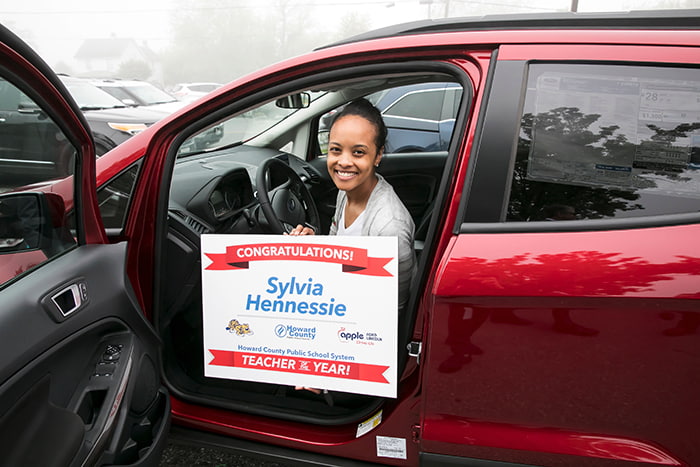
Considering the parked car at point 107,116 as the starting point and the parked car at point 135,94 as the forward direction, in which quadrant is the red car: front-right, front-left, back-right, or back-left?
back-right

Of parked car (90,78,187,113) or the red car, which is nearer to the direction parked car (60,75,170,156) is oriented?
the red car

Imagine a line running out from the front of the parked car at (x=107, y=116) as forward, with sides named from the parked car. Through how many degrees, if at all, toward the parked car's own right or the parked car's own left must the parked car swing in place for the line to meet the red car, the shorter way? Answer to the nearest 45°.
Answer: approximately 45° to the parked car's own right

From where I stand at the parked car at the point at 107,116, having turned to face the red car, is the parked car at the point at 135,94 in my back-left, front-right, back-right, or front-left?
back-left

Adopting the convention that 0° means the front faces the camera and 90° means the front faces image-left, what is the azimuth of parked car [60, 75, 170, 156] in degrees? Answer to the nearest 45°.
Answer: approximately 315°

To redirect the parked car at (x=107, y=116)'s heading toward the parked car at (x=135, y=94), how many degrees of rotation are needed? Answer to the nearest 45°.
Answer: approximately 135° to its left

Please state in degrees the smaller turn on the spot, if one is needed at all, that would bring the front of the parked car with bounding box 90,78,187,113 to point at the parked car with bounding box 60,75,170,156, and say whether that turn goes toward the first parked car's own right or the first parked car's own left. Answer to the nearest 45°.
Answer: approximately 45° to the first parked car's own right

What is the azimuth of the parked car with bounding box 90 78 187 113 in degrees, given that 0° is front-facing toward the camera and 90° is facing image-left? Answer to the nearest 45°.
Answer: approximately 315°

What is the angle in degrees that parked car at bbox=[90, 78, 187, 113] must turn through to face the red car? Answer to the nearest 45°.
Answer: approximately 45° to its right
